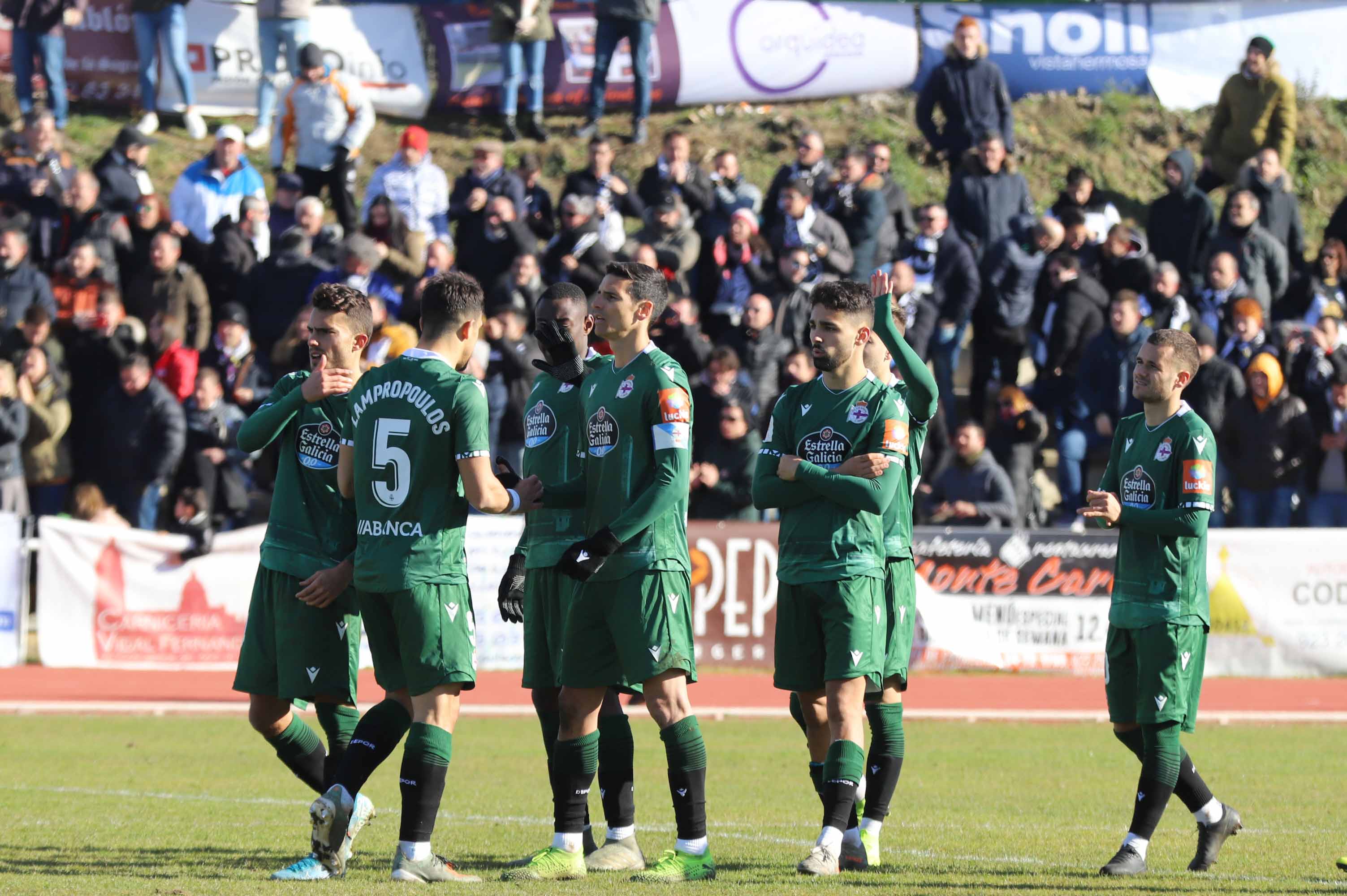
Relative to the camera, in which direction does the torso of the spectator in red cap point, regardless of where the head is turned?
toward the camera

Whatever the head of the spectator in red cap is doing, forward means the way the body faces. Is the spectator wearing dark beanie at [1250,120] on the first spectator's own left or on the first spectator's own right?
on the first spectator's own left

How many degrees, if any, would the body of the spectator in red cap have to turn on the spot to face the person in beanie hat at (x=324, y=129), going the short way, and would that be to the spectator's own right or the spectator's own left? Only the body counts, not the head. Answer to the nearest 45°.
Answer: approximately 135° to the spectator's own right

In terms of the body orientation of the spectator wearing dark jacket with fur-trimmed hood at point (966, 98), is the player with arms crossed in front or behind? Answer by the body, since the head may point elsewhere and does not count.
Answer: in front

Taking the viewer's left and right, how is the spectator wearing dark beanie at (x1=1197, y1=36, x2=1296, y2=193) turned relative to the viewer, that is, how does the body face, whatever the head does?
facing the viewer and to the left of the viewer

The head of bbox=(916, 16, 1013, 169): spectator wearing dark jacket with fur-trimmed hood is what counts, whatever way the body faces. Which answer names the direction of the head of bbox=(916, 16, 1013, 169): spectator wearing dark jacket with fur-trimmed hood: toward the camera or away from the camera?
toward the camera

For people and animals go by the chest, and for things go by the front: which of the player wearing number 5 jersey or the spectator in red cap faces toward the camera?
the spectator in red cap

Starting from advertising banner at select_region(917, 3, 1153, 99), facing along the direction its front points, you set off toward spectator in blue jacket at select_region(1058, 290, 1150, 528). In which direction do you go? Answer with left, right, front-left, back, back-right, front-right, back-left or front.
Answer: front

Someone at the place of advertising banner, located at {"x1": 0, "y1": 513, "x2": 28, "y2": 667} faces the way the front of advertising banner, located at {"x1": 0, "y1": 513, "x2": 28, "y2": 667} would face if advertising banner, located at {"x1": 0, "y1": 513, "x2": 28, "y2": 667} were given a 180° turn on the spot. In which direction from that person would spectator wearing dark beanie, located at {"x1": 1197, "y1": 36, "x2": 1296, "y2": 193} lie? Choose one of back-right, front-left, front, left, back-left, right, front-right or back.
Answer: right

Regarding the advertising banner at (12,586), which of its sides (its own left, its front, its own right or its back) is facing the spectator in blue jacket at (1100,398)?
left

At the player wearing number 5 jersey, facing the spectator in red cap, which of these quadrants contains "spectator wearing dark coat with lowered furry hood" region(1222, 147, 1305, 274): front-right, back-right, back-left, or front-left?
front-right

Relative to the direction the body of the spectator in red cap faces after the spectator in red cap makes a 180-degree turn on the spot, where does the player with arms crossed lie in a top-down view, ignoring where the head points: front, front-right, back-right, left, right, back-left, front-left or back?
back

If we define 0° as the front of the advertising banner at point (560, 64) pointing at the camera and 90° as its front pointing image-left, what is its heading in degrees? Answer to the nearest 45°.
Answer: approximately 0°
